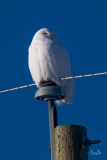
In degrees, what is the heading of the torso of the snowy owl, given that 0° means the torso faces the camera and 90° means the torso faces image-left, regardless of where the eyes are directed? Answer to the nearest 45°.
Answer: approximately 45°

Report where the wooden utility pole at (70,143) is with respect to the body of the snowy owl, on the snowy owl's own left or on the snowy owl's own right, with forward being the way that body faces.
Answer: on the snowy owl's own left
